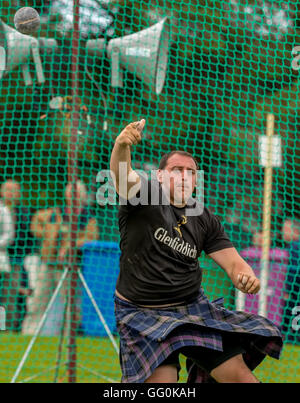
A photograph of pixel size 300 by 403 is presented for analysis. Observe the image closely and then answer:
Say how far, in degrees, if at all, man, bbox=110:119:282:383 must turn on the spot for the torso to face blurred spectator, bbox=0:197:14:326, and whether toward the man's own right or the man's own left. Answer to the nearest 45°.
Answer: approximately 180°

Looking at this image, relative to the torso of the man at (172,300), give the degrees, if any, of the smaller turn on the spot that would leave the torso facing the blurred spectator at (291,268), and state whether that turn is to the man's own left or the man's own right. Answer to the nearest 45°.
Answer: approximately 135° to the man's own left

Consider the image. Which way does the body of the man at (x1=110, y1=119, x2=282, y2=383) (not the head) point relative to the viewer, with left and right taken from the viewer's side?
facing the viewer and to the right of the viewer

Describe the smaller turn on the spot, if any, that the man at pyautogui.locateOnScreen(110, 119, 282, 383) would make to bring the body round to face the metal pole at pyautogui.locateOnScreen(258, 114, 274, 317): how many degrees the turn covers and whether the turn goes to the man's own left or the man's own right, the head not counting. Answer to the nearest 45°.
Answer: approximately 135° to the man's own left

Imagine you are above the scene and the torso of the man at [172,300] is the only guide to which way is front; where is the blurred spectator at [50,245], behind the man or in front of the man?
behind

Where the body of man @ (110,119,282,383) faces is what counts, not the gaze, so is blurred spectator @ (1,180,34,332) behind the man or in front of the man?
behind
